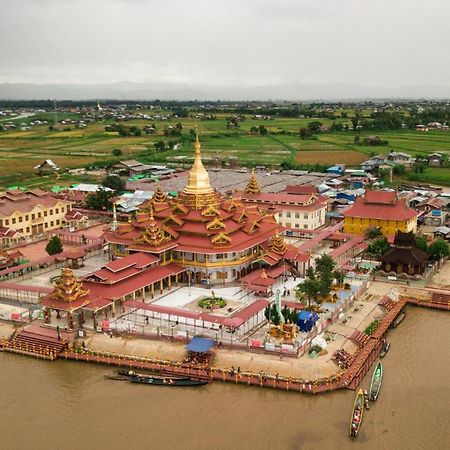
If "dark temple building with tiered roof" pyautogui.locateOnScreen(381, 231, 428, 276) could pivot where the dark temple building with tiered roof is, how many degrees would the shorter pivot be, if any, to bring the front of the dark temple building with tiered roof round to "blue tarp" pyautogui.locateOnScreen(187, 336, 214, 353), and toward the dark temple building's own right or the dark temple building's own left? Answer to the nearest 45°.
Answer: approximately 45° to the dark temple building's own right

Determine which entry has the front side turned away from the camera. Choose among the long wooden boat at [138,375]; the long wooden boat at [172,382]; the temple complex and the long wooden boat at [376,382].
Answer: the long wooden boat at [376,382]

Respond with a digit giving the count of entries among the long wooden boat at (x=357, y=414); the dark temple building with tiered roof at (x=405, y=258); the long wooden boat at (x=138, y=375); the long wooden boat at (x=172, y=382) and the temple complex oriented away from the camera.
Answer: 1

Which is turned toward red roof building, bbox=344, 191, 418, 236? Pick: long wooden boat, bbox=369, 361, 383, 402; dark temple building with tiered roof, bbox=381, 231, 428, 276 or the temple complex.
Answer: the long wooden boat

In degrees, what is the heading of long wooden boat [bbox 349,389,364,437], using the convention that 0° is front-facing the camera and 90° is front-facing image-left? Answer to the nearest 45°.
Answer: approximately 180°

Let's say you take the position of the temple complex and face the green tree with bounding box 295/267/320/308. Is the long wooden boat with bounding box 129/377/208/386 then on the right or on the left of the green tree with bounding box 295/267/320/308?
right

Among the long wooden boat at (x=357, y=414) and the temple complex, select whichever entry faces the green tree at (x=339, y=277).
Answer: the long wooden boat

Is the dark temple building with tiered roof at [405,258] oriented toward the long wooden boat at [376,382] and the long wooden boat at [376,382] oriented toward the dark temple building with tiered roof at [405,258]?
yes

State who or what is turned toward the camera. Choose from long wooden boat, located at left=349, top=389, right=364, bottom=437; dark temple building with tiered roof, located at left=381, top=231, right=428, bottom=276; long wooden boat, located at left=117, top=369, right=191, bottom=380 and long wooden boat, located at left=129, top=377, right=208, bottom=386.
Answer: the dark temple building with tiered roof

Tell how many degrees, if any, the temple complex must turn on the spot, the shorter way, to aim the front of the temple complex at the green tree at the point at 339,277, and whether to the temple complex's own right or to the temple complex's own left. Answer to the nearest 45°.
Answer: approximately 90° to the temple complex's own left

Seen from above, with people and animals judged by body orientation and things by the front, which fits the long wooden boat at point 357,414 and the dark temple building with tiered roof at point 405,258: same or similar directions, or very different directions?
very different directions

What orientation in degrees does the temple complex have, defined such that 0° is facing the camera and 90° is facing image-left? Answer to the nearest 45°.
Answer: approximately 45°

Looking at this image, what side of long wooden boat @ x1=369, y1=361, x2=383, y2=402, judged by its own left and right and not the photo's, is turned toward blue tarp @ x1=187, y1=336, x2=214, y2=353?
left

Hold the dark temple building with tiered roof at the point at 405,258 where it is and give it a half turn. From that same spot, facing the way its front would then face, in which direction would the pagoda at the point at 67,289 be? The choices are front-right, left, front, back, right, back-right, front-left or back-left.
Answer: back-left

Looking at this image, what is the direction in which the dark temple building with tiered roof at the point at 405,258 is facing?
toward the camera
